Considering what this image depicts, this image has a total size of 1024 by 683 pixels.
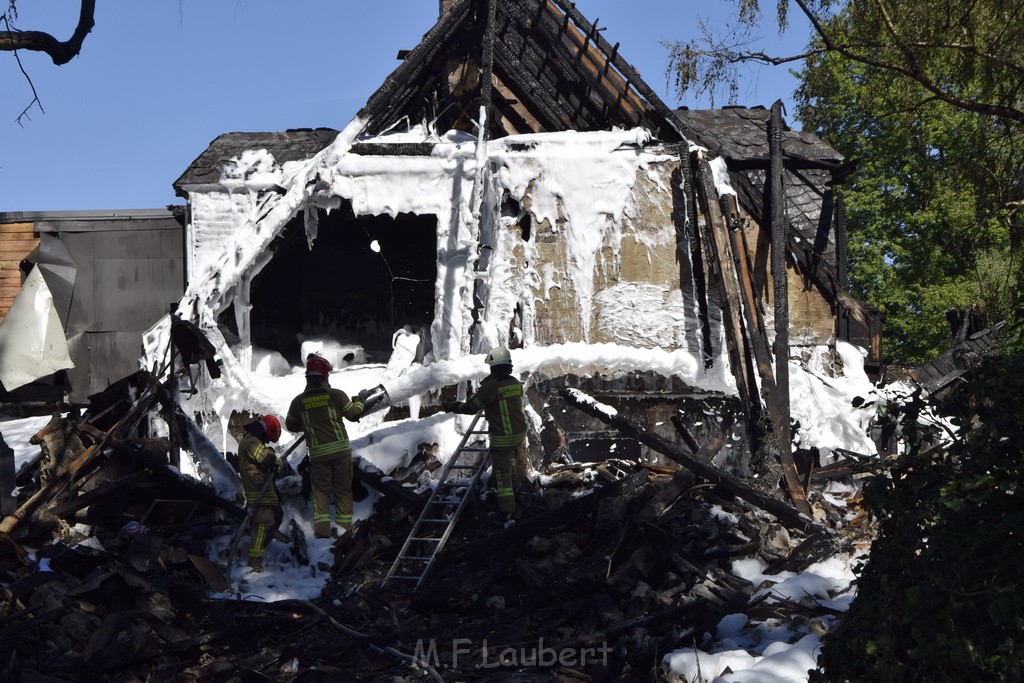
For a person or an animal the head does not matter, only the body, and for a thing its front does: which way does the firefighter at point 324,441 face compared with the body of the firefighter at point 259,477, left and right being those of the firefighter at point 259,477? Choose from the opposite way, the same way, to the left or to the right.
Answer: to the left

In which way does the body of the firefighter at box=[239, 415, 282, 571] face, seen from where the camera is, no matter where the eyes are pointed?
to the viewer's right

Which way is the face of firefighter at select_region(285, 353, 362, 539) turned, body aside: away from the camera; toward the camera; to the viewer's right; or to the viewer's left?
away from the camera

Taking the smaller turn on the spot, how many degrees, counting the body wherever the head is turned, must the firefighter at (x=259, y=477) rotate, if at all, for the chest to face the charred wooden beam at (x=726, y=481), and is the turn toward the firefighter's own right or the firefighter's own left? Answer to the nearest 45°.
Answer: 0° — they already face it

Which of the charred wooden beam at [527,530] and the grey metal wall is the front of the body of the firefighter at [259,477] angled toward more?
the charred wooden beam

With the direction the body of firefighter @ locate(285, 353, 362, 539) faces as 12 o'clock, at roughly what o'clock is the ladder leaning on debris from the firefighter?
The ladder leaning on debris is roughly at 4 o'clock from the firefighter.

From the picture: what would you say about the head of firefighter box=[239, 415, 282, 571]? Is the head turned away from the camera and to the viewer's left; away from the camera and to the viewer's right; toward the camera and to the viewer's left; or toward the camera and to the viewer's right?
away from the camera and to the viewer's right

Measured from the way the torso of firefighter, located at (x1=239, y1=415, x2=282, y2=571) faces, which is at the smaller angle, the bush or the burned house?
the burned house

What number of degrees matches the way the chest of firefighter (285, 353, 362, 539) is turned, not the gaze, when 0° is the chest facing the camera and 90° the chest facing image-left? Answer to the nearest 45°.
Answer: approximately 180°

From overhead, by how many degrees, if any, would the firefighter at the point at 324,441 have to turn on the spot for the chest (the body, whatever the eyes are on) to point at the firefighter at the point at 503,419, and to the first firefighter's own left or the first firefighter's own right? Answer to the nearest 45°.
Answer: approximately 90° to the first firefighter's own right
